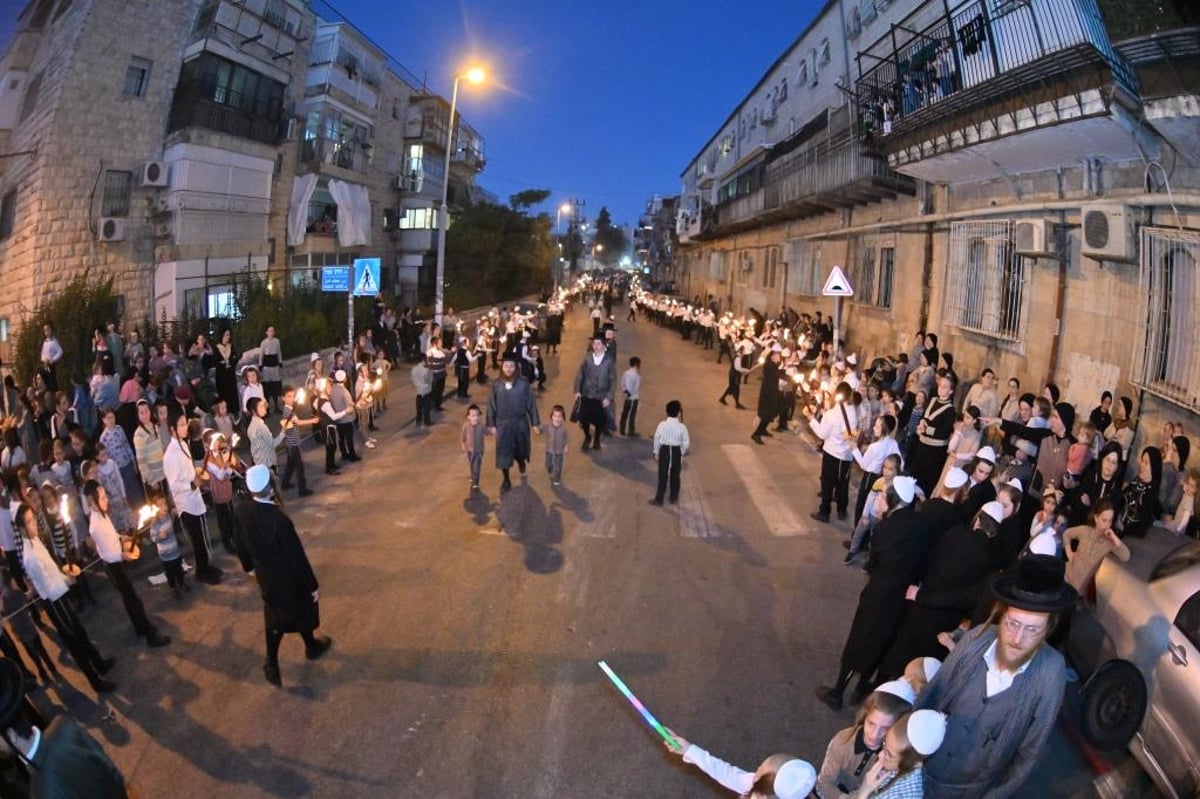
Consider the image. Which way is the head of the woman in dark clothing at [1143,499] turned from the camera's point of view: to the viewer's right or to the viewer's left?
to the viewer's left

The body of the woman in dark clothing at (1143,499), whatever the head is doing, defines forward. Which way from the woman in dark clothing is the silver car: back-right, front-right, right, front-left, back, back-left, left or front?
front-left

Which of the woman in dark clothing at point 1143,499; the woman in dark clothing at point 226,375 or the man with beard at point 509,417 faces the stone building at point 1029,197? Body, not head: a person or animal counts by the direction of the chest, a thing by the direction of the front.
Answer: the woman in dark clothing at point 226,375

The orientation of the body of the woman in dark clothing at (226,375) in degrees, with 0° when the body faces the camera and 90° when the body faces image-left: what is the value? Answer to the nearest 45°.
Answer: approximately 315°

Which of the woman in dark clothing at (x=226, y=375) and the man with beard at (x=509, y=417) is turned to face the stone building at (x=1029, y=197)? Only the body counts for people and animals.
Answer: the woman in dark clothing

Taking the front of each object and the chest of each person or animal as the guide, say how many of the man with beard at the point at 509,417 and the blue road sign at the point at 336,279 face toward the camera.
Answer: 2

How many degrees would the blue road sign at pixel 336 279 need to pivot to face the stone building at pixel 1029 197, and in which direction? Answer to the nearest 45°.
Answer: approximately 45° to its left

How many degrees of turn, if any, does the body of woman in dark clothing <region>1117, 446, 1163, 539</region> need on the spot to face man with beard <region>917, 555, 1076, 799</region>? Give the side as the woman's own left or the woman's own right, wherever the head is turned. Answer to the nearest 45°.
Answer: approximately 45° to the woman's own left

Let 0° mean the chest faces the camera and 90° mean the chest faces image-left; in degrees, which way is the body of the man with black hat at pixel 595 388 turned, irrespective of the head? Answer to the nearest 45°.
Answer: approximately 0°
